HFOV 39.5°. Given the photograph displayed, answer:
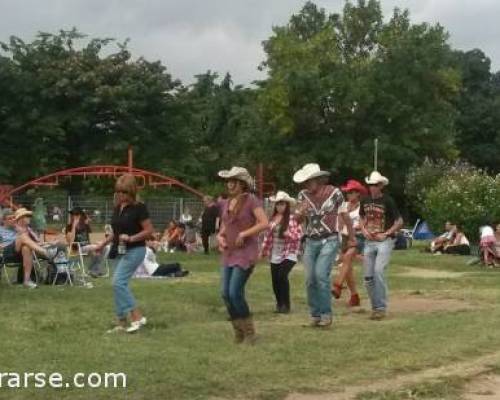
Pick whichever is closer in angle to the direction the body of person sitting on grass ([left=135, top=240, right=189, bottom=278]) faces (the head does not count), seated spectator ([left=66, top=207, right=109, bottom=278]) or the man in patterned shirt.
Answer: the man in patterned shirt

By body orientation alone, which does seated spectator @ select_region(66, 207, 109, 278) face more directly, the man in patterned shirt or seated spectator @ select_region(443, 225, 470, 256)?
the man in patterned shirt

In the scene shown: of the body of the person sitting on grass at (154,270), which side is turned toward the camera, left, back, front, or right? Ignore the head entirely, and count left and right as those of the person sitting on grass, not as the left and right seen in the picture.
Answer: right

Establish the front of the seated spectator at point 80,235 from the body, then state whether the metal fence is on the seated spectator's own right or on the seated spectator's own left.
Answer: on the seated spectator's own left

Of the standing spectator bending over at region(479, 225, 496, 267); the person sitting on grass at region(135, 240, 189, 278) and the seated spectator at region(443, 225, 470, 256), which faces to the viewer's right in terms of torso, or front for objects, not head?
the person sitting on grass

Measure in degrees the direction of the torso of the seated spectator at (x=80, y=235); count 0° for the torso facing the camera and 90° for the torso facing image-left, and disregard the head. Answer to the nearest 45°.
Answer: approximately 315°

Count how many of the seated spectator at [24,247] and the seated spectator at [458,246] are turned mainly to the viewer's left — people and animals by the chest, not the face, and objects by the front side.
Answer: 1

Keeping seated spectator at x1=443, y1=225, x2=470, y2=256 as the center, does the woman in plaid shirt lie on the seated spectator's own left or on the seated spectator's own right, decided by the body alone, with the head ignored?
on the seated spectator's own left

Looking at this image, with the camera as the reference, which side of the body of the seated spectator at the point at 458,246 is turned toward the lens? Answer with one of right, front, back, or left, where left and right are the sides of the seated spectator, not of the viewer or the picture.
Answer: left
